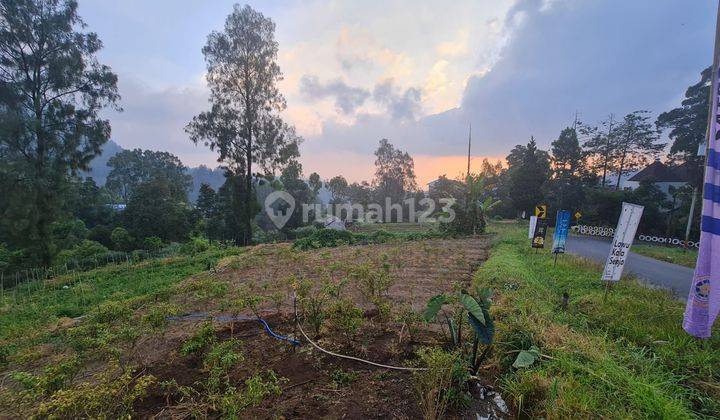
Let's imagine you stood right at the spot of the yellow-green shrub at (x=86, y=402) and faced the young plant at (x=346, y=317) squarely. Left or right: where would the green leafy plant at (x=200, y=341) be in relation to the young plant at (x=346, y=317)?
left

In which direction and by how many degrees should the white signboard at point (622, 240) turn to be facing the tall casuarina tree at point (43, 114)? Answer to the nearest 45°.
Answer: approximately 90° to its right

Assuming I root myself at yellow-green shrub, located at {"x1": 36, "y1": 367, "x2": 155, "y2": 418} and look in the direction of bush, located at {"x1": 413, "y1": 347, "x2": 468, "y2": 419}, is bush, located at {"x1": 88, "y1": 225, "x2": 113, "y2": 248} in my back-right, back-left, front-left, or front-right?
back-left

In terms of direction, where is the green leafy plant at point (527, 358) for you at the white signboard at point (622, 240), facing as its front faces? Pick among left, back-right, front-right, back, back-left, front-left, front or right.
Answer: front

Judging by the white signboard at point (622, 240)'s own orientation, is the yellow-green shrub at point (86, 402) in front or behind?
in front

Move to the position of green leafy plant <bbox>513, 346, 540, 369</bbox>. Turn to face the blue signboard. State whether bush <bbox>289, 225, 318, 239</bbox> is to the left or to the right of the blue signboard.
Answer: left

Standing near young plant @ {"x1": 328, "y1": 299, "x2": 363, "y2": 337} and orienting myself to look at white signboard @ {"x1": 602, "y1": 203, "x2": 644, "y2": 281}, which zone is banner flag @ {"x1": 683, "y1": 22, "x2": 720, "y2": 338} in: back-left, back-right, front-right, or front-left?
front-right

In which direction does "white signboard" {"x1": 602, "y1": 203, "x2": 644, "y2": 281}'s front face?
toward the camera

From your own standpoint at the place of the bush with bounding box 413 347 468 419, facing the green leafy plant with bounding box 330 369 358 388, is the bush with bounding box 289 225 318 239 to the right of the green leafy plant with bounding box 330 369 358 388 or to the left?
right

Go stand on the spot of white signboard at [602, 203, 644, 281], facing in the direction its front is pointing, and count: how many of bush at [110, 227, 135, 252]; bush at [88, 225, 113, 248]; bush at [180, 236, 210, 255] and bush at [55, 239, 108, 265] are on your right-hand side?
4

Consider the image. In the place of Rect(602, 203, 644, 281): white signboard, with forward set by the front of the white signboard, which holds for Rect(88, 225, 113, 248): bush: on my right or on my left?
on my right

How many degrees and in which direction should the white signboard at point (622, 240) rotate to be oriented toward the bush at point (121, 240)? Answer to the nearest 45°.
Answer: approximately 90° to its right

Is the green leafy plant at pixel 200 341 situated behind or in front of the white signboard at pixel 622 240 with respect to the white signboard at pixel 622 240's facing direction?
in front

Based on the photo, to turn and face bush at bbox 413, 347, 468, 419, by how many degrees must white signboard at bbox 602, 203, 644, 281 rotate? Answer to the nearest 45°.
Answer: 0° — it already faces it
